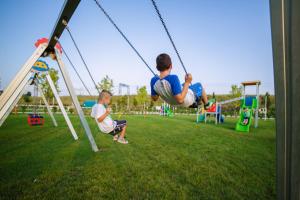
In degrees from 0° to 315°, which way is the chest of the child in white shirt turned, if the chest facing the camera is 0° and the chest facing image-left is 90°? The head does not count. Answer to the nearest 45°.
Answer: approximately 270°

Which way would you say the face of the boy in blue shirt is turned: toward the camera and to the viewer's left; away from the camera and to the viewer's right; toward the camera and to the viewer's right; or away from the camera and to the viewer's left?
away from the camera and to the viewer's right

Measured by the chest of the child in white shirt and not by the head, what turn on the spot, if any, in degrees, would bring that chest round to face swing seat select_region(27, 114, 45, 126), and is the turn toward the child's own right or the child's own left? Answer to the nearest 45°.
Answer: approximately 135° to the child's own left

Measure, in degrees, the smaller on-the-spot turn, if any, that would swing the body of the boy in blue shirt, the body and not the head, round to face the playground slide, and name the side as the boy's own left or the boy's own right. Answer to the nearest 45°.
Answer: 0° — they already face it

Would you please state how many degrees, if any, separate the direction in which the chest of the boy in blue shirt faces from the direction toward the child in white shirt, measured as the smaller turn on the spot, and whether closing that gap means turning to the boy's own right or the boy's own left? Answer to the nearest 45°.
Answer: approximately 90° to the boy's own left

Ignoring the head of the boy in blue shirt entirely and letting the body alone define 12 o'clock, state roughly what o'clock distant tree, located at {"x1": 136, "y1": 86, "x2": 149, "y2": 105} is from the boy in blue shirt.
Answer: The distant tree is roughly at 10 o'clock from the boy in blue shirt.

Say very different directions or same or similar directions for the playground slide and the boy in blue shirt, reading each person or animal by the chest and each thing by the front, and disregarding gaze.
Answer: very different directions

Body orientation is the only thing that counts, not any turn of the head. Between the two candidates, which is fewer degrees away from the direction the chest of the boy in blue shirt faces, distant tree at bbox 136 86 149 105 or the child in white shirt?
the distant tree

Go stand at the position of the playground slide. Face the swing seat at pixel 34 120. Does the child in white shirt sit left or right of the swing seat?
left

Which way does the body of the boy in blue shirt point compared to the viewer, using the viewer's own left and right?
facing away from the viewer and to the right of the viewer

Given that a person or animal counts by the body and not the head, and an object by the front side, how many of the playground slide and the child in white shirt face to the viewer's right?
1

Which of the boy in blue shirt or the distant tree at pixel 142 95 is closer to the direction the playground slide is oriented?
the boy in blue shirt
